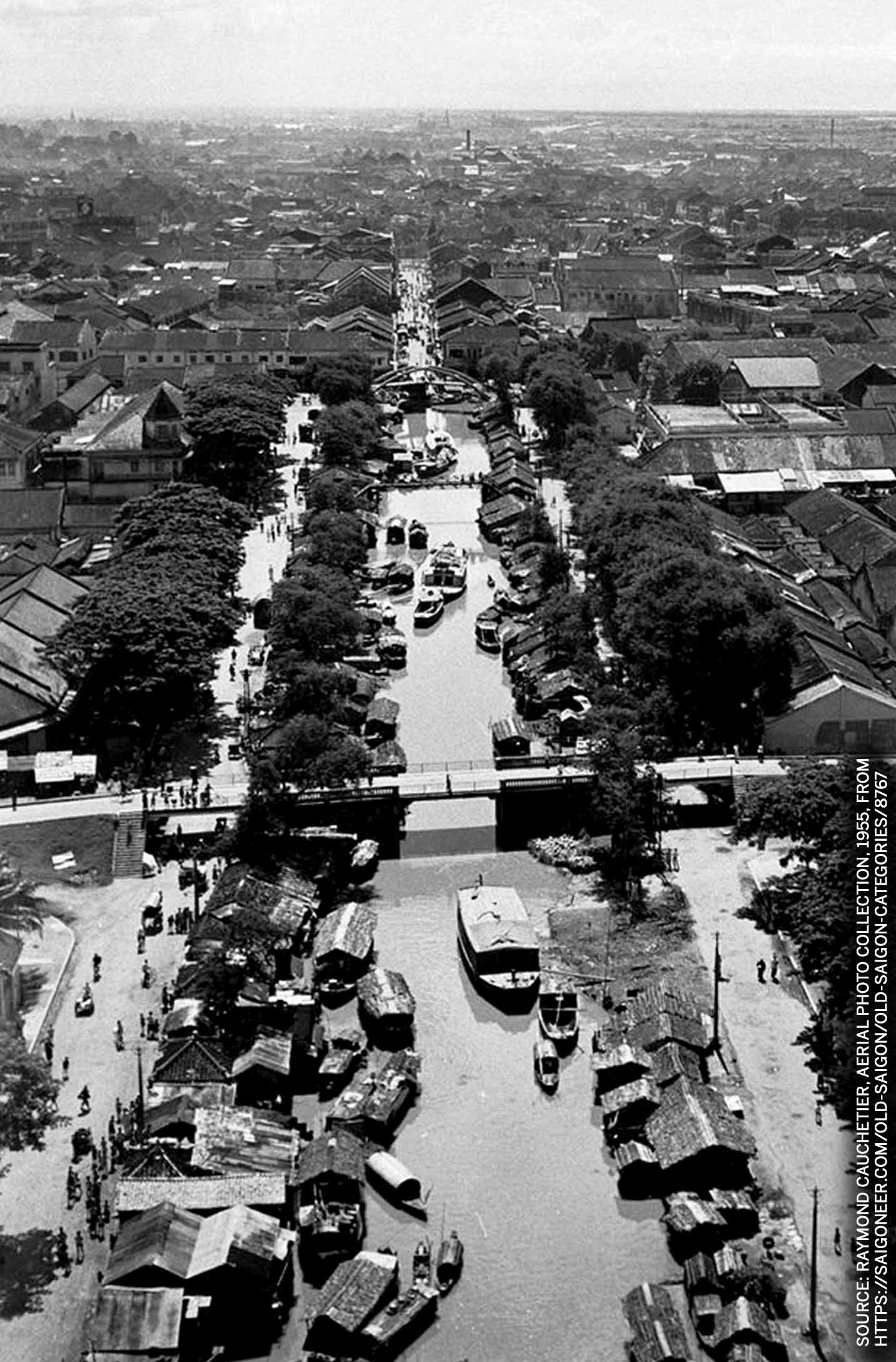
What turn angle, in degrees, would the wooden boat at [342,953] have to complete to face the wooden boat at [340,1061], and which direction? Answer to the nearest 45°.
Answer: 0° — it already faces it

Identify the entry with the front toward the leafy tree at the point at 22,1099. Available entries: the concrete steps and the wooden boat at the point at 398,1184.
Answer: the concrete steps

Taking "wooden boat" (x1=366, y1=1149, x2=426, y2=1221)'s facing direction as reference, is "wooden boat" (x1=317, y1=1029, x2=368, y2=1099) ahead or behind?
behind

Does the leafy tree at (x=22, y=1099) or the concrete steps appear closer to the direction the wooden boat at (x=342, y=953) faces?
the leafy tree

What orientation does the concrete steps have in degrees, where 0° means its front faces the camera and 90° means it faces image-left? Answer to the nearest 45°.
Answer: approximately 0°

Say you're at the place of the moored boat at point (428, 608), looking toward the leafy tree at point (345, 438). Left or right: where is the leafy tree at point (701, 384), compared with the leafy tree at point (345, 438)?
right
